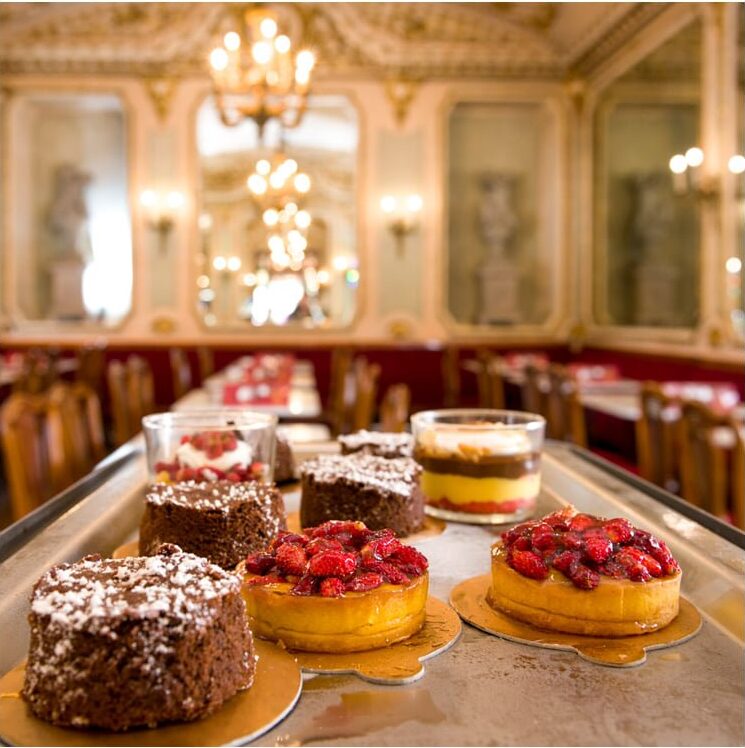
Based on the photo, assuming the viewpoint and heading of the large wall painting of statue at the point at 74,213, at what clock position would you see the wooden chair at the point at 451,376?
The wooden chair is roughly at 10 o'clock from the large wall painting of statue.

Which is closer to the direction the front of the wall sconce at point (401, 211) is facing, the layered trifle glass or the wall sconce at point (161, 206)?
the layered trifle glass

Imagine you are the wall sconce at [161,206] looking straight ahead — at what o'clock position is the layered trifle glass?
The layered trifle glass is roughly at 12 o'clock from the wall sconce.

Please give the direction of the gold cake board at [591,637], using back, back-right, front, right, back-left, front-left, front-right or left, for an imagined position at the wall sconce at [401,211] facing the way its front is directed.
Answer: front

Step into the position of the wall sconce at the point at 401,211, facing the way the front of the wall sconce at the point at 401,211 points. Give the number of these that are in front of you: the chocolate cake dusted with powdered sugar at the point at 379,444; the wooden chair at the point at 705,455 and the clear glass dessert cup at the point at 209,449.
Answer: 3

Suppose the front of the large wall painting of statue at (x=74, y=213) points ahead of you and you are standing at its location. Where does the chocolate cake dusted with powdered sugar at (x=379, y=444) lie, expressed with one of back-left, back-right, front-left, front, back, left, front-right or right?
front

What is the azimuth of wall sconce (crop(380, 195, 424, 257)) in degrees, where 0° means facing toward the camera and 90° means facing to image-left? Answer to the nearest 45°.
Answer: approximately 0°

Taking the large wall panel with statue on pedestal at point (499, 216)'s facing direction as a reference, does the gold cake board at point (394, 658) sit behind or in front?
in front

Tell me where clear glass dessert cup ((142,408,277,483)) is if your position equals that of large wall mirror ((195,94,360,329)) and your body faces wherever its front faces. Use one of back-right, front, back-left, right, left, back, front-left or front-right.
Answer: front
